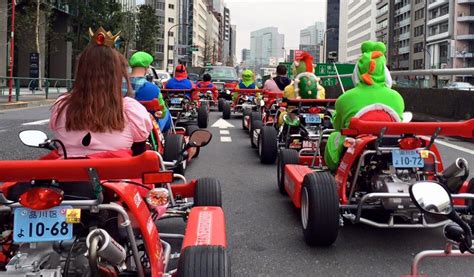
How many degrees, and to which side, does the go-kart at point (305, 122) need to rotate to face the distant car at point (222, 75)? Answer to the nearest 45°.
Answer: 0° — it already faces it

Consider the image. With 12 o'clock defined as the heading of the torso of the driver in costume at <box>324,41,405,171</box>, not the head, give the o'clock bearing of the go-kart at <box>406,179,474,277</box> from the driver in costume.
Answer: The go-kart is roughly at 6 o'clock from the driver in costume.

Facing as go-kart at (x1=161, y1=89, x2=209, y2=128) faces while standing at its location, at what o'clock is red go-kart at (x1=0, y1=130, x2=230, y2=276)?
The red go-kart is roughly at 6 o'clock from the go-kart.

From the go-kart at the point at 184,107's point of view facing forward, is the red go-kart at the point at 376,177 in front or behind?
behind

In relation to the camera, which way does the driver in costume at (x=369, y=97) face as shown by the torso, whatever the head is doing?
away from the camera

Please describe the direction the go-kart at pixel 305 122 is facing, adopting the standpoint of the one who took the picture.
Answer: facing away from the viewer

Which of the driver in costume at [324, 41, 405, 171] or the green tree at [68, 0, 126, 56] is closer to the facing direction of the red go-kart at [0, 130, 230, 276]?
the green tree

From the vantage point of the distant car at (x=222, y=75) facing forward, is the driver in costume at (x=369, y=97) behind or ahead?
behind

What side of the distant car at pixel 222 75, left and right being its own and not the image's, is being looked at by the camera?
back
